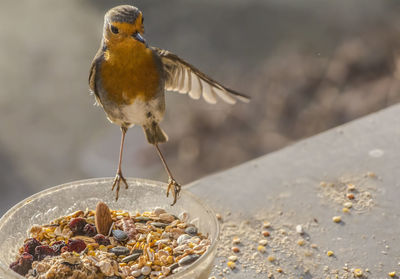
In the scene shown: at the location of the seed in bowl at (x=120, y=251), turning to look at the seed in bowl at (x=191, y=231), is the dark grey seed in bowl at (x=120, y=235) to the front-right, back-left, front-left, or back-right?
front-left

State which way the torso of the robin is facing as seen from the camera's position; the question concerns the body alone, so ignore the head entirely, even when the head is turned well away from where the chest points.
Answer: toward the camera

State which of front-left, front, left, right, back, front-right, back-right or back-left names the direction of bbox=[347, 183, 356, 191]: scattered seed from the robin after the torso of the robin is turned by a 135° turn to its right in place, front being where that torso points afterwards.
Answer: right
